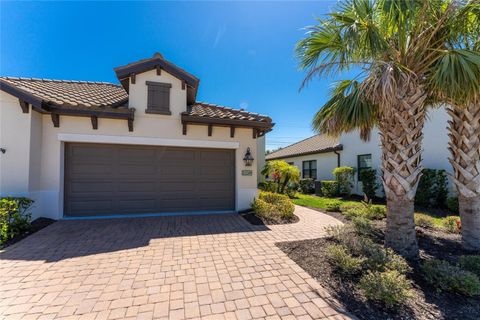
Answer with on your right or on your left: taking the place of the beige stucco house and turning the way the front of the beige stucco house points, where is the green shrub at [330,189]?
on your left

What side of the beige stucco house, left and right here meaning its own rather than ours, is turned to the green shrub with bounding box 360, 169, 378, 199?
left

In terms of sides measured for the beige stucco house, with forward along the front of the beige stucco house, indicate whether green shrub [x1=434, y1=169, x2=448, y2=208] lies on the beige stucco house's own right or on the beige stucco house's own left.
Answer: on the beige stucco house's own left

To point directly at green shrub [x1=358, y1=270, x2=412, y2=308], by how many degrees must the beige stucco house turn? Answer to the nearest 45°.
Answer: approximately 45° to its left

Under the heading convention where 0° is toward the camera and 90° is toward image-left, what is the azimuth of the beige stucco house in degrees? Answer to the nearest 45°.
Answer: approximately 0°

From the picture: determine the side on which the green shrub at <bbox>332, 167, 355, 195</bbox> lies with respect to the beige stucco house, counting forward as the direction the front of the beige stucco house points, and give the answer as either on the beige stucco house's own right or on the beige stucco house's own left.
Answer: on the beige stucco house's own left

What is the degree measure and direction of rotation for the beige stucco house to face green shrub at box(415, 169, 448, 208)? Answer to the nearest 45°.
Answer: approximately 90° to its left

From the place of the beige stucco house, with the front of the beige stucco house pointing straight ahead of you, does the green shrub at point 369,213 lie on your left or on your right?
on your left

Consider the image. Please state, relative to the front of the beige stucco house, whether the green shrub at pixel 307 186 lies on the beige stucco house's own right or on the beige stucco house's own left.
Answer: on the beige stucco house's own left

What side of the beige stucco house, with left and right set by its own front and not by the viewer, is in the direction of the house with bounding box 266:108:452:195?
left

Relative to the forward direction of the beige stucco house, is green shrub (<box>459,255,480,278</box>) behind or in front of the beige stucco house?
in front
